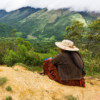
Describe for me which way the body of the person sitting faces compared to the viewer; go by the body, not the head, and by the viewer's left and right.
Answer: facing away from the viewer and to the left of the viewer

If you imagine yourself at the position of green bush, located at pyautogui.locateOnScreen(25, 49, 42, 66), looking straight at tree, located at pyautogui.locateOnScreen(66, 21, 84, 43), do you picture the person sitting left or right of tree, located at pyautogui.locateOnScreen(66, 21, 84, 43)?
right

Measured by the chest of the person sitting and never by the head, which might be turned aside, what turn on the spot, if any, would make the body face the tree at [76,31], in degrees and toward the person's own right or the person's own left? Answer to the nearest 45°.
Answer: approximately 45° to the person's own right

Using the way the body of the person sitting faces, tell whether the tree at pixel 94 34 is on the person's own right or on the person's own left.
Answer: on the person's own right
